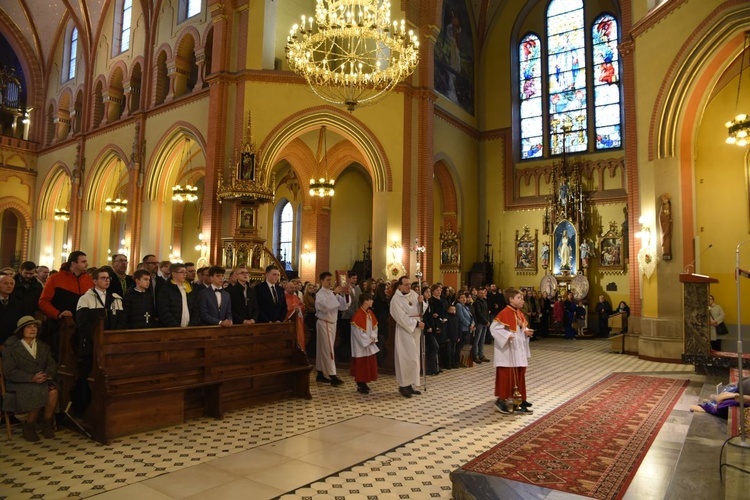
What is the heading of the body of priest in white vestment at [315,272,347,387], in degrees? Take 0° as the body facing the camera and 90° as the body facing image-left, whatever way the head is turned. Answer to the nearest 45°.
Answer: approximately 315°

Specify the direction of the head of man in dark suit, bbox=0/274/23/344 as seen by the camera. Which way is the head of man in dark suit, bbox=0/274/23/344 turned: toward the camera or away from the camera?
toward the camera

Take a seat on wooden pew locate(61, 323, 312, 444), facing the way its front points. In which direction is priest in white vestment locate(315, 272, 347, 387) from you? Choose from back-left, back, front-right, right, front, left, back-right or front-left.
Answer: left

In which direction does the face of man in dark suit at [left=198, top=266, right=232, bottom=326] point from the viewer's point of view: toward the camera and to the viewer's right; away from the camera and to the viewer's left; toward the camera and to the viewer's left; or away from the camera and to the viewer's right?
toward the camera and to the viewer's right

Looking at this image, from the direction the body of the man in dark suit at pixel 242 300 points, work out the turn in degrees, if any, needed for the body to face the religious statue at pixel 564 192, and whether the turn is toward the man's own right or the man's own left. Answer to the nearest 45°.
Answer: approximately 90° to the man's own left

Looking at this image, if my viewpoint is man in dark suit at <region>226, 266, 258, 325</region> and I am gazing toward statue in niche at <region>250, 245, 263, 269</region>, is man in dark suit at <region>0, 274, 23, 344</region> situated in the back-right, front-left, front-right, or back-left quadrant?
back-left

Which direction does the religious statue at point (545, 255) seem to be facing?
toward the camera

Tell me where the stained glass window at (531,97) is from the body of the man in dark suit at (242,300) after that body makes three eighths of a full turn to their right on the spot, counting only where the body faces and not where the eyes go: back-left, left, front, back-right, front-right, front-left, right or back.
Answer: back-right

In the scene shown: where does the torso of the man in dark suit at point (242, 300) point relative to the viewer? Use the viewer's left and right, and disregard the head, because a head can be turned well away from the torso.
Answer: facing the viewer and to the right of the viewer

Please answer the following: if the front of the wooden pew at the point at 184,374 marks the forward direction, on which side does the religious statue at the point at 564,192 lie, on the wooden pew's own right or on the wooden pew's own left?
on the wooden pew's own left

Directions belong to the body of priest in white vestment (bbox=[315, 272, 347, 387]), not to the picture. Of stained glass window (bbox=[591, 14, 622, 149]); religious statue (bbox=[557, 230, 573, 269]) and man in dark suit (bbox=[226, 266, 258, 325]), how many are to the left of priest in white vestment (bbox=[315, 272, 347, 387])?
2

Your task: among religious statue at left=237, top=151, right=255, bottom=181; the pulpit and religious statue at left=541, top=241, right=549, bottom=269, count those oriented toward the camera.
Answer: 2

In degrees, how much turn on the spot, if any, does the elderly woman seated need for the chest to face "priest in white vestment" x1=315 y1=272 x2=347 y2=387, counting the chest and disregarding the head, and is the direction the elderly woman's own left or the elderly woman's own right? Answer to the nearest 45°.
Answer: approximately 45° to the elderly woman's own left

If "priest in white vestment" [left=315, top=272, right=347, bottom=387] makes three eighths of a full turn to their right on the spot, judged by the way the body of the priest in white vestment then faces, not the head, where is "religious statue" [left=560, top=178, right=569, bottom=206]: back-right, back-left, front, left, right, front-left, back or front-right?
back-right

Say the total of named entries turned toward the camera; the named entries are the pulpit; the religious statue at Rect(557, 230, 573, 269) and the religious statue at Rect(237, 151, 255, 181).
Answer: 2
